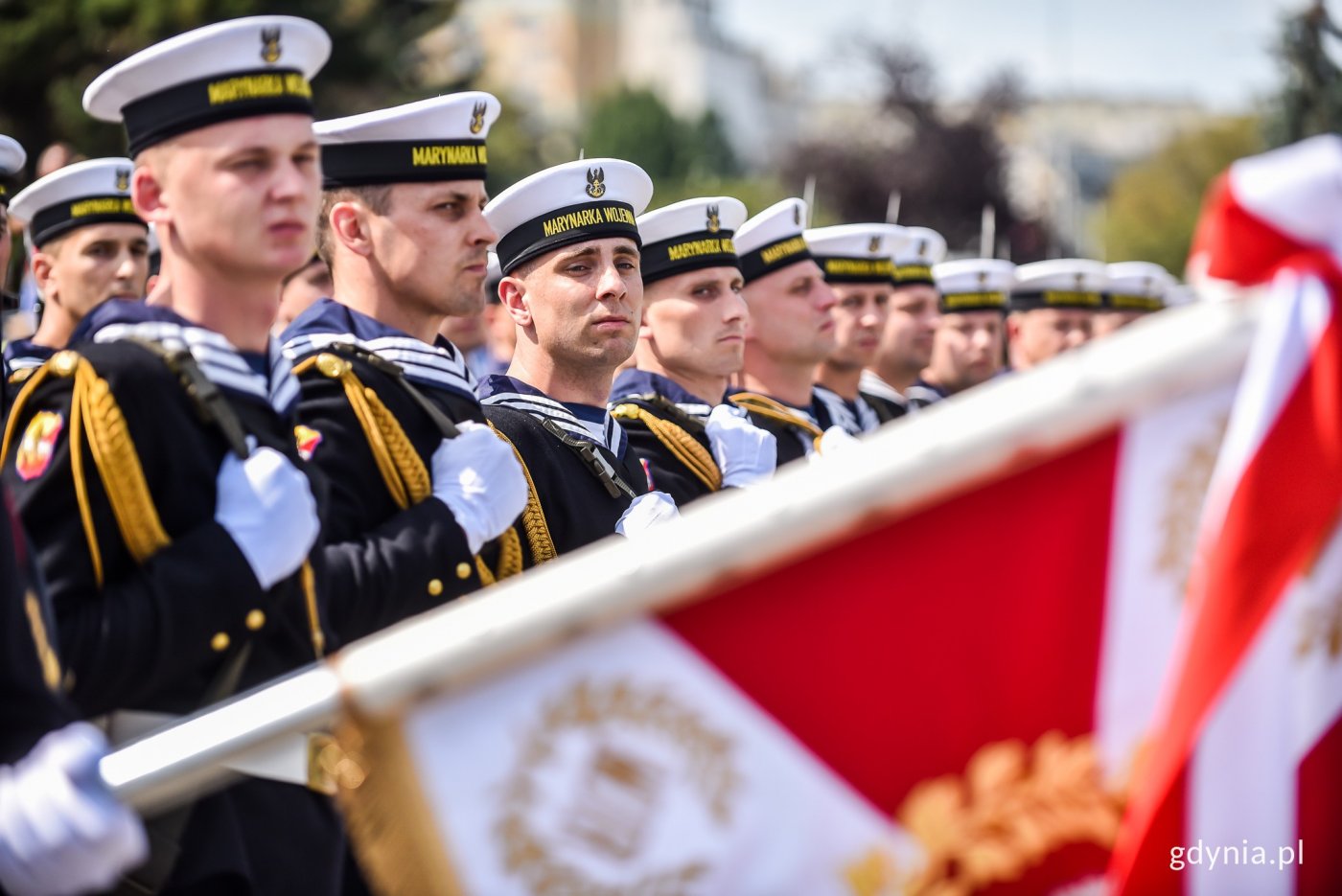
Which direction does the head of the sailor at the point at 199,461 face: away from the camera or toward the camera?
toward the camera

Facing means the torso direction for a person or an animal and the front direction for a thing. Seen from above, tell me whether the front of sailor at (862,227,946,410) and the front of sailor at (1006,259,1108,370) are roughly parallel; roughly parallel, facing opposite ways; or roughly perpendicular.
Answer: roughly parallel

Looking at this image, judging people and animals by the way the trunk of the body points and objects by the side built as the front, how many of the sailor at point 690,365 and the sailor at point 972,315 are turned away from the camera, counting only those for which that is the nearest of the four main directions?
0

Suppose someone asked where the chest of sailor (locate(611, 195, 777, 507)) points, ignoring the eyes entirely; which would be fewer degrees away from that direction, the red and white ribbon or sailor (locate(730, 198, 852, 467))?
the red and white ribbon
